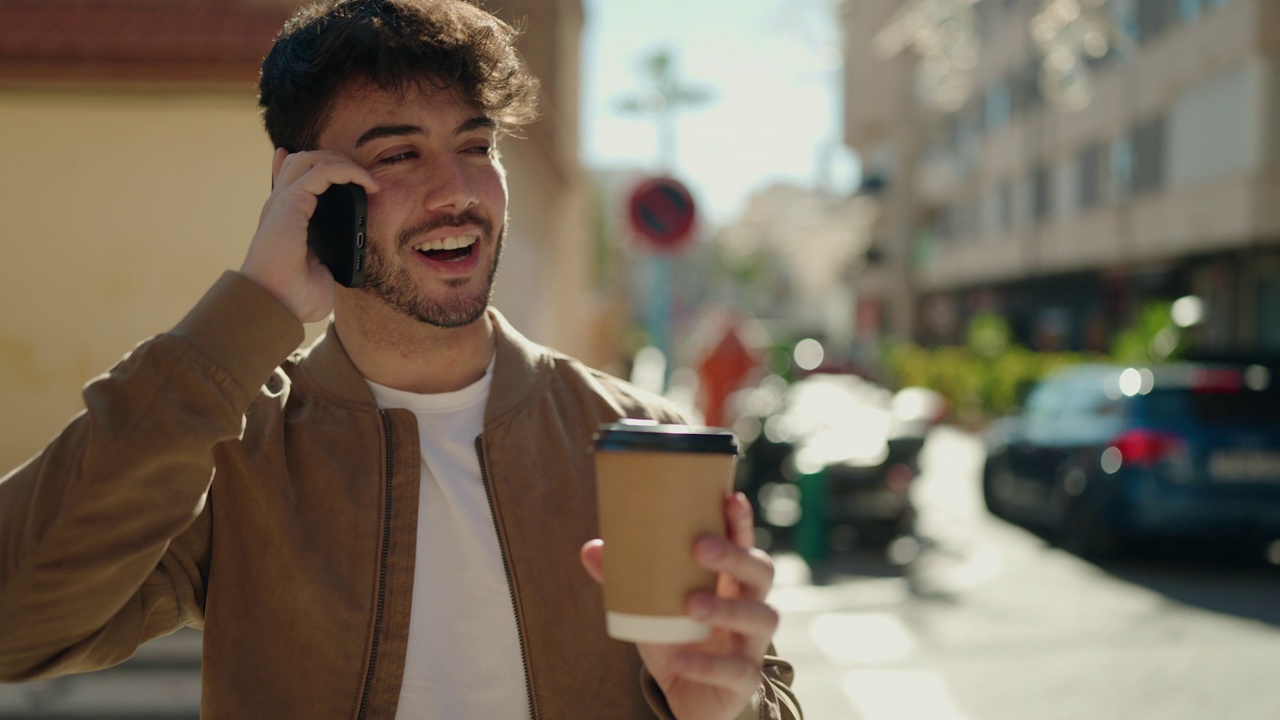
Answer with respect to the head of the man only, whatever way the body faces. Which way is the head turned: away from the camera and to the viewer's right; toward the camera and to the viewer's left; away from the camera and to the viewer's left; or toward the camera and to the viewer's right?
toward the camera and to the viewer's right

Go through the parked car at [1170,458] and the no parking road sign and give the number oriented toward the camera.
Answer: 1

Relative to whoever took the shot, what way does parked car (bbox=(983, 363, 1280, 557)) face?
facing away from the viewer and to the left of the viewer

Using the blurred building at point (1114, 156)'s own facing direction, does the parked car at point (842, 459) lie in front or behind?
in front

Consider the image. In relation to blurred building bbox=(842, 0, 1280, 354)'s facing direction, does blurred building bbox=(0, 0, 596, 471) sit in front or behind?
in front

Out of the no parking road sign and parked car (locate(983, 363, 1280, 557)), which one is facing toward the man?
the no parking road sign

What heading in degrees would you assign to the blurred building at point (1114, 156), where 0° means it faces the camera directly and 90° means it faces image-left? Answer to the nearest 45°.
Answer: approximately 45°

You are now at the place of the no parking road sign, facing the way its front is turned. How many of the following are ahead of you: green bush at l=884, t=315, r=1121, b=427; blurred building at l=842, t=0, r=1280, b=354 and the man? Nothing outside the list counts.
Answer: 1

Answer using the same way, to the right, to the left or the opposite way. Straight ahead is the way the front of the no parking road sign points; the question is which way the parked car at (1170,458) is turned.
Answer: the opposite way

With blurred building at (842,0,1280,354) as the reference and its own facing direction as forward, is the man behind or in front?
in front

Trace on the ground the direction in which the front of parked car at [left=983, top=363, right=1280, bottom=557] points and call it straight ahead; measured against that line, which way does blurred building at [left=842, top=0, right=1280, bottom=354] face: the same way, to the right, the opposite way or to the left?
to the left

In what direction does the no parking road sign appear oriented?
toward the camera

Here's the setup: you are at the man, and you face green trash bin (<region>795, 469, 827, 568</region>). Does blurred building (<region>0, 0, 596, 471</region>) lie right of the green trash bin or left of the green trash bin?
left

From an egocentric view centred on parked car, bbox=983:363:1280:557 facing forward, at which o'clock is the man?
The man is roughly at 8 o'clock from the parked car.
